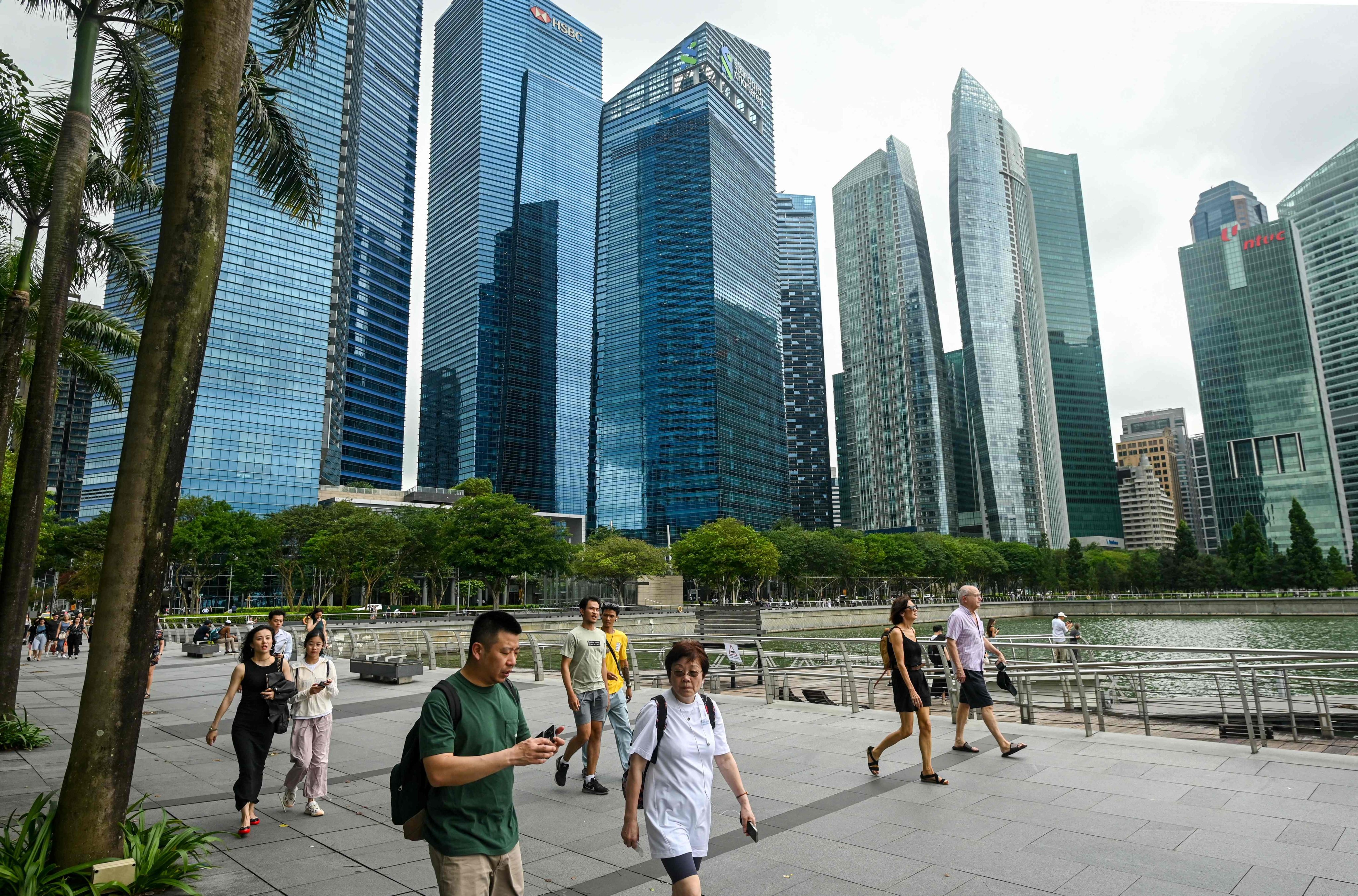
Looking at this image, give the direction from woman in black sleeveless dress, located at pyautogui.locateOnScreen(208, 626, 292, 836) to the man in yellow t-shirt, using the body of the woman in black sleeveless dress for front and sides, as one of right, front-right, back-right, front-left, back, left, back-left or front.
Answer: left

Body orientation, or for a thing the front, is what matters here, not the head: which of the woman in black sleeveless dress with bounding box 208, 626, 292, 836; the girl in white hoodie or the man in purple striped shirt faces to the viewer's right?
the man in purple striped shirt

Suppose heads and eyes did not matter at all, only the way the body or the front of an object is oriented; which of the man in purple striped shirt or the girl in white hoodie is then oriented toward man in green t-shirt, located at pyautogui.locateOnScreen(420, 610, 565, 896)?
the girl in white hoodie

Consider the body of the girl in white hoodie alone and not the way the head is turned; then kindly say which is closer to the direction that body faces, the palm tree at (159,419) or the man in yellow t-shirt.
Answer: the palm tree

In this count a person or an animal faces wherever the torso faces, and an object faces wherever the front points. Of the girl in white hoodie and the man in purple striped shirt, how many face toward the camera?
1

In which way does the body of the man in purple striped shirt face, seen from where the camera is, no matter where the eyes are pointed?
to the viewer's right

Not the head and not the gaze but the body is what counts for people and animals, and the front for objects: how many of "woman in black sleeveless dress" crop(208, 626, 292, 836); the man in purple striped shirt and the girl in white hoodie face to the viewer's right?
1

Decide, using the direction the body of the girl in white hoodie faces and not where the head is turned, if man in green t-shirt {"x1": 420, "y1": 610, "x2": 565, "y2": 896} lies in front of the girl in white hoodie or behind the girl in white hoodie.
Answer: in front

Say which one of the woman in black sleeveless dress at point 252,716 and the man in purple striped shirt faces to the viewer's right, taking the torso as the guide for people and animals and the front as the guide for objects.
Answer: the man in purple striped shirt

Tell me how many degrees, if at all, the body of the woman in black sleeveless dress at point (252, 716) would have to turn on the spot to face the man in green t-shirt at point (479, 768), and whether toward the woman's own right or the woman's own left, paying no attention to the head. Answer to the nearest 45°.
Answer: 0° — they already face them

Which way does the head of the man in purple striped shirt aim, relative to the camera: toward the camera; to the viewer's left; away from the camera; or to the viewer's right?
to the viewer's right

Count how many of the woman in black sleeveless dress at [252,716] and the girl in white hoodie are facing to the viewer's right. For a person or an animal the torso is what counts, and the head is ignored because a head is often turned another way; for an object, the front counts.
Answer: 0
